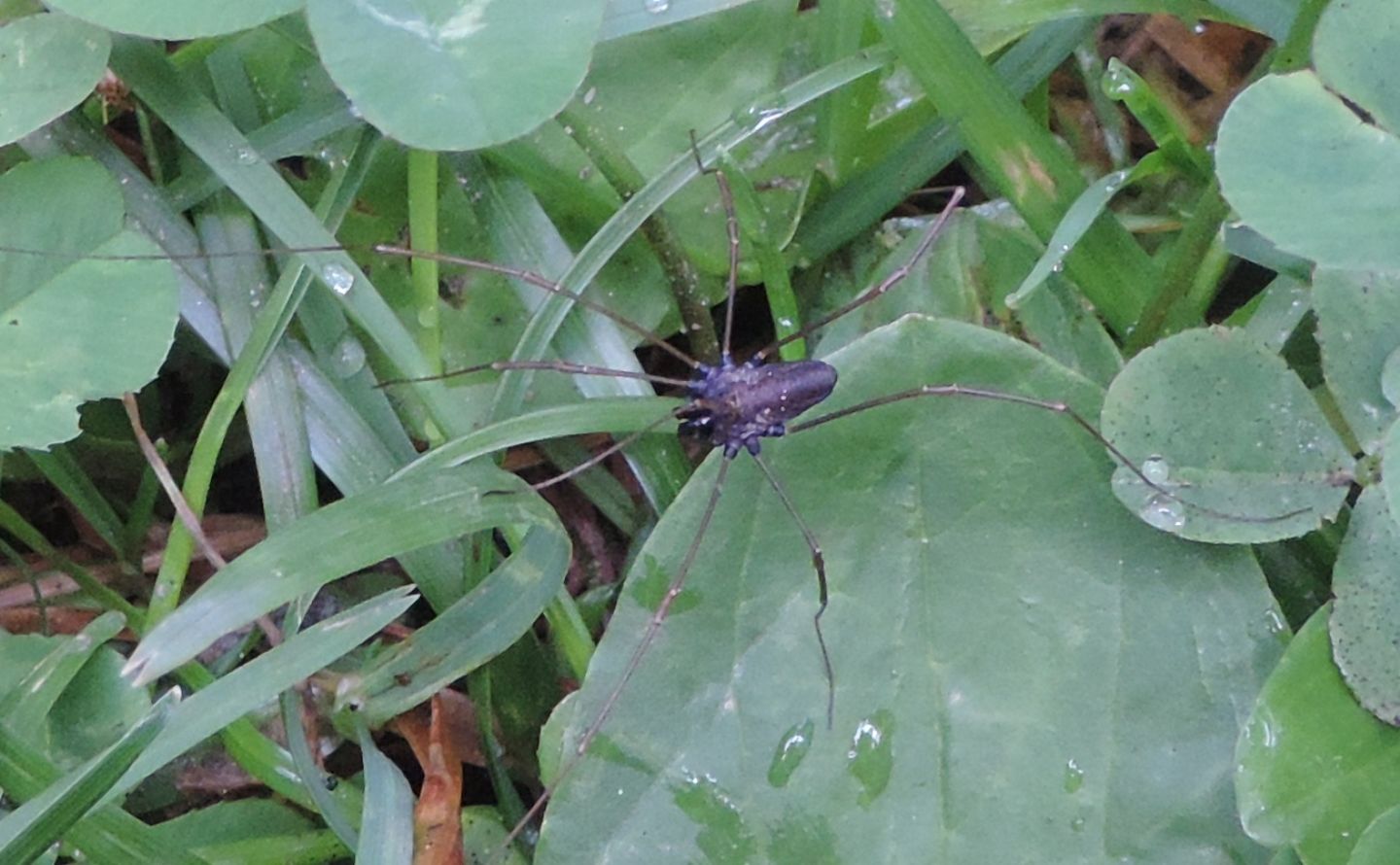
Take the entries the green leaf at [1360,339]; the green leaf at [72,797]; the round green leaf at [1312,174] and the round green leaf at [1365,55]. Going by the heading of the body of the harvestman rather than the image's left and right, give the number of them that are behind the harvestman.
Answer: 3

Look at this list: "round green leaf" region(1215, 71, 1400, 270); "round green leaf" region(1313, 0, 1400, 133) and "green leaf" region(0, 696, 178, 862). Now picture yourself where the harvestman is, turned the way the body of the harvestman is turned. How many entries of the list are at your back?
2

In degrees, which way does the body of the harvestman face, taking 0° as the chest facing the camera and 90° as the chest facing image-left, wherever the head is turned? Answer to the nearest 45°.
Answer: approximately 90°

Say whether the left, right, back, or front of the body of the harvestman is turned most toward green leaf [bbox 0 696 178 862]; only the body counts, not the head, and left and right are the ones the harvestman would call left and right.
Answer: front

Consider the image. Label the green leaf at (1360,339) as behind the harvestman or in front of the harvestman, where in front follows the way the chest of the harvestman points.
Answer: behind

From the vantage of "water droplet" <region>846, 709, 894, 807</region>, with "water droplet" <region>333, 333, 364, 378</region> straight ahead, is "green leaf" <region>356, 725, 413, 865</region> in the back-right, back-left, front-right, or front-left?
front-left
